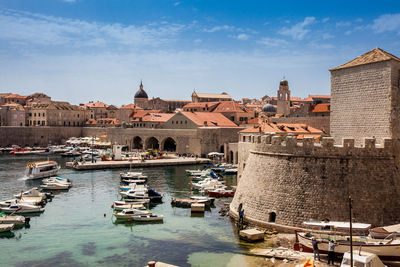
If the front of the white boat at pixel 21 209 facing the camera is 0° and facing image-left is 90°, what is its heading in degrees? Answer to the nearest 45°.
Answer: approximately 90°

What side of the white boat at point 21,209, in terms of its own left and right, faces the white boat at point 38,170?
right

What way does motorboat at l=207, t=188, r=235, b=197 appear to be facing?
to the viewer's left

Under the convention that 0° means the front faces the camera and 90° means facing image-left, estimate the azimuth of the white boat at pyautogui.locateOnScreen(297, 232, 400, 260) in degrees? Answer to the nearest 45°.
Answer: approximately 90°

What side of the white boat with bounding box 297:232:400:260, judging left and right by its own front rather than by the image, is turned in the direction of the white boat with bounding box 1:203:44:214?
front

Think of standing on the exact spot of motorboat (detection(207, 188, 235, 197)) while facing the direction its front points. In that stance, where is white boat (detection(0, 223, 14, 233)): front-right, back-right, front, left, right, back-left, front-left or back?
front-left

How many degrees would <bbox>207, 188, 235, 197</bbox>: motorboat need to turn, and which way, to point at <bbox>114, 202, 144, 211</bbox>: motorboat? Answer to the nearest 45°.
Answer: approximately 45° to its left
